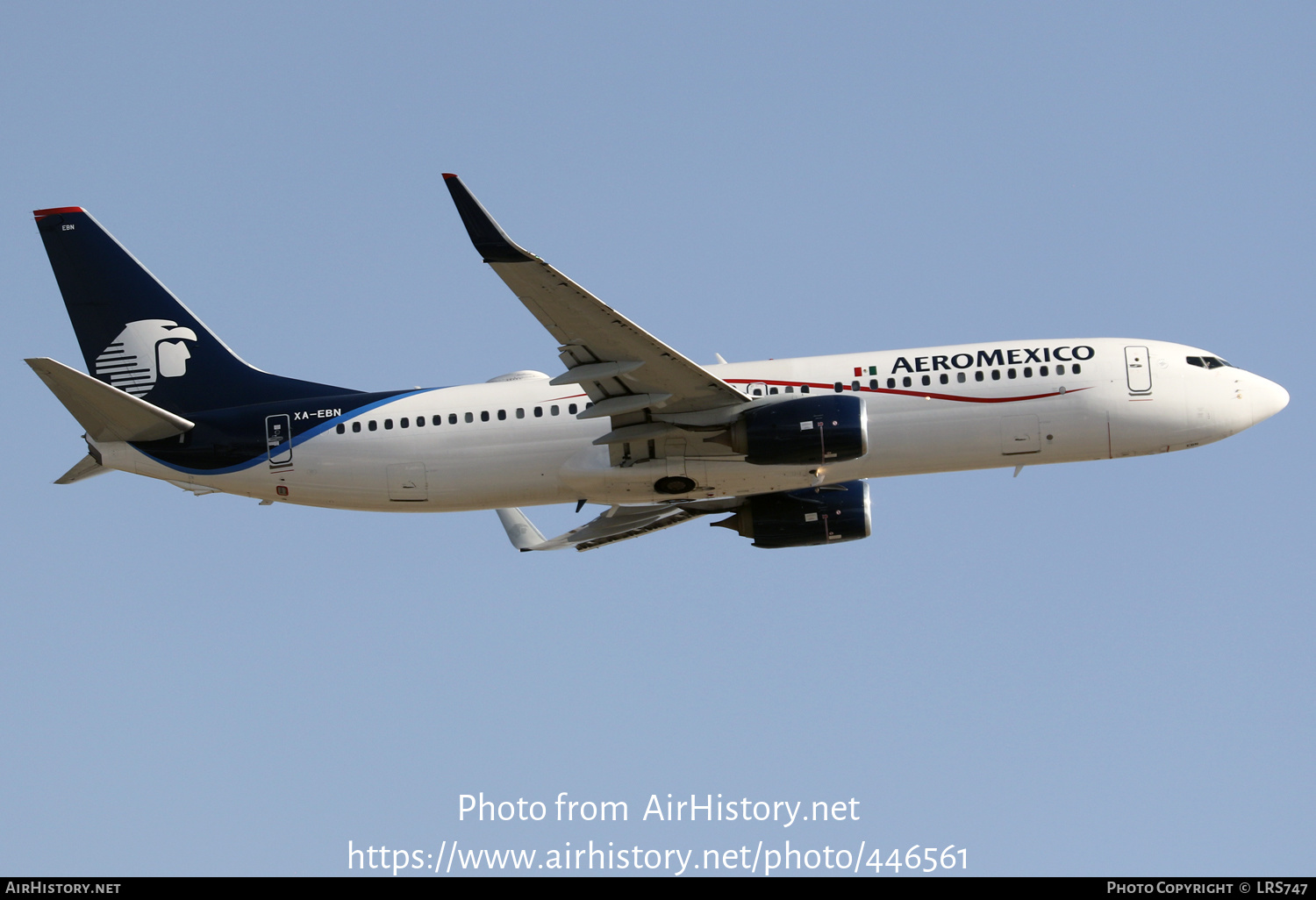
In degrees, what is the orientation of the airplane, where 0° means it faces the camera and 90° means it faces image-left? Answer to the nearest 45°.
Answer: approximately 270°
